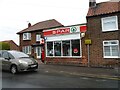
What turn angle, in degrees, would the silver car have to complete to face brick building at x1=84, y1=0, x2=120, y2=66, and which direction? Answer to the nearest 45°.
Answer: approximately 90° to its left

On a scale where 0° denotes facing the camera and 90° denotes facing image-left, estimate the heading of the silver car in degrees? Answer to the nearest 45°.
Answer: approximately 315°

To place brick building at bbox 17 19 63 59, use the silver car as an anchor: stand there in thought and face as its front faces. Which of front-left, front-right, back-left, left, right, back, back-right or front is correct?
back-left
